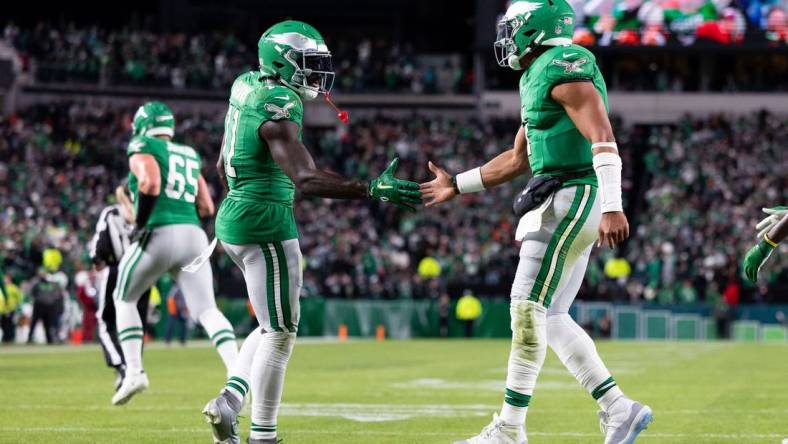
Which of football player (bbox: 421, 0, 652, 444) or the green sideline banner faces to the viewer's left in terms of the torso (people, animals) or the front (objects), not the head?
the football player

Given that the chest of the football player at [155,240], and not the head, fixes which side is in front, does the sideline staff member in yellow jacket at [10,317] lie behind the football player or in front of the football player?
in front

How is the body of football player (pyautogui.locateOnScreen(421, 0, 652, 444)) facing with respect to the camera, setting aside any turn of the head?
to the viewer's left

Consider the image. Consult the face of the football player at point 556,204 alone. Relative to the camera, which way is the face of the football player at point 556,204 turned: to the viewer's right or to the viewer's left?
to the viewer's left

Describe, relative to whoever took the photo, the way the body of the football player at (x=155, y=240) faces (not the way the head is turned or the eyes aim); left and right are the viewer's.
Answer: facing away from the viewer and to the left of the viewer

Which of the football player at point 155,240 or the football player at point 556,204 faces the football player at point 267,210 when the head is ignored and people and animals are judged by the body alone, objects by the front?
the football player at point 556,204

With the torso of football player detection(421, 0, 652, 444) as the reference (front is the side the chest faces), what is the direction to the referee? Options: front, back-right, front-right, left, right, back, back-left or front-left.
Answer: front-right

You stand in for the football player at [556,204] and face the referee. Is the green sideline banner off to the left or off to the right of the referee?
right

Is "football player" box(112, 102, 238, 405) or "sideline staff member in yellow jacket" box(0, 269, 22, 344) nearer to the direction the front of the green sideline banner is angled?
the football player

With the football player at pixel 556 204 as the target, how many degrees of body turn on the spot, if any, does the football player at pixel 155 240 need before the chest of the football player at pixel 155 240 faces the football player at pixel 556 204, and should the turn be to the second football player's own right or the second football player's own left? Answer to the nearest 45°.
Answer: approximately 180°

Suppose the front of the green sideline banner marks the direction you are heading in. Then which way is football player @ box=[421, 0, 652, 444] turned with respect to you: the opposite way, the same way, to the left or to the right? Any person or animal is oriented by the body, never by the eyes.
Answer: to the right

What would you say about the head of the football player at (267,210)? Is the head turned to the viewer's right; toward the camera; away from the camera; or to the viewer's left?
to the viewer's right

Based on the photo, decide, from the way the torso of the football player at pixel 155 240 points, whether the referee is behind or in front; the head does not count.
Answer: in front

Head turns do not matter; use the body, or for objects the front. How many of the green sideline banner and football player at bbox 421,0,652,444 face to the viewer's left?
1

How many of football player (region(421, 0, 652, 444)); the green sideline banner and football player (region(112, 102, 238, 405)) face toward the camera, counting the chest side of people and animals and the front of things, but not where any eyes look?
1

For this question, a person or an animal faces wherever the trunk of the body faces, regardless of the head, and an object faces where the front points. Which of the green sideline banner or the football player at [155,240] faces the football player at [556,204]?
the green sideline banner

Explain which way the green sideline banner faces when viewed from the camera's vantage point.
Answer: facing the viewer

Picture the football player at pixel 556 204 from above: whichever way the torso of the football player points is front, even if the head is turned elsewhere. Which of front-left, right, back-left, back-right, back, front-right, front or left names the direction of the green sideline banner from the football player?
right
